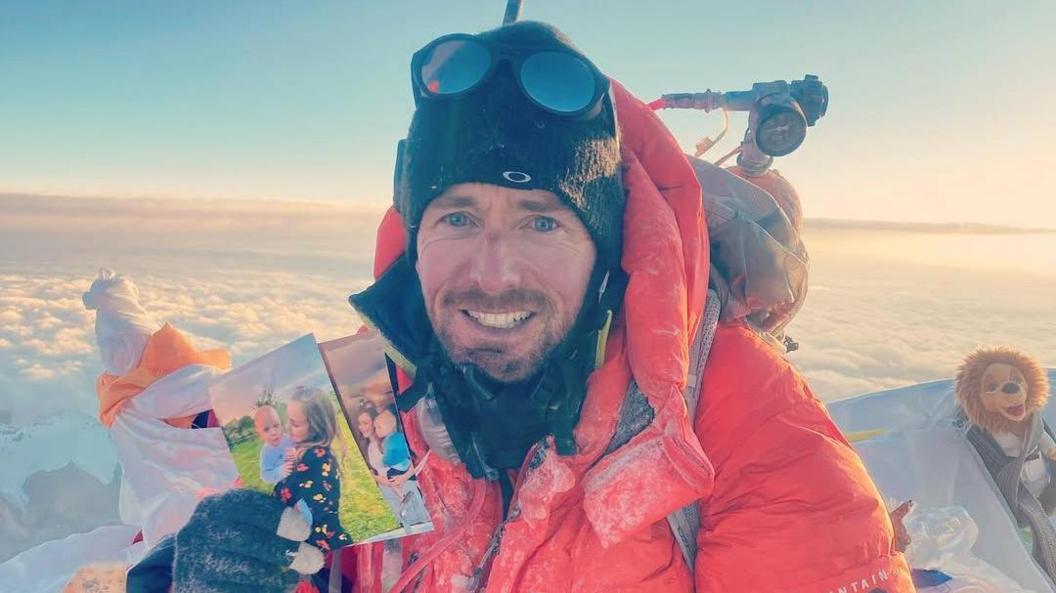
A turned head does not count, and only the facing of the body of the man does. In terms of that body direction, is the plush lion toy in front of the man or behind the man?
behind

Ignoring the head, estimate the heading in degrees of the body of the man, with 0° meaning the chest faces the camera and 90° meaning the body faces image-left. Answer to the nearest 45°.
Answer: approximately 45°
